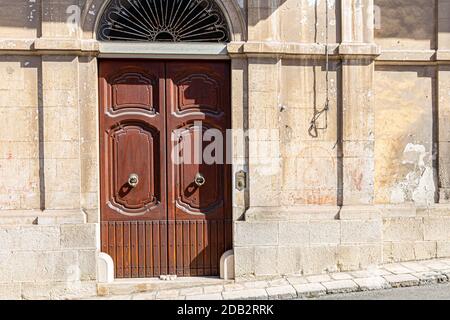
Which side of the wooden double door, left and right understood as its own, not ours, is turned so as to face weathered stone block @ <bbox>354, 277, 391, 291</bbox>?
left

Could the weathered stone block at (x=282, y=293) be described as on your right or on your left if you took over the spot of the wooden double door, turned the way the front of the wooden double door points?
on your left

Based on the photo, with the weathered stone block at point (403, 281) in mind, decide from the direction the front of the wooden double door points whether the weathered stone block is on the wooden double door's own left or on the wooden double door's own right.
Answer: on the wooden double door's own left

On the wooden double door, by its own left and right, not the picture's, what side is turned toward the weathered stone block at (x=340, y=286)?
left

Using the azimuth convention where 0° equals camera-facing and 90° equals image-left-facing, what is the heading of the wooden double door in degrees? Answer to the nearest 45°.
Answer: approximately 0°

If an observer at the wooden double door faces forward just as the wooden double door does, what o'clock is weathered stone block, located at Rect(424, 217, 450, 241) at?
The weathered stone block is roughly at 9 o'clock from the wooden double door.

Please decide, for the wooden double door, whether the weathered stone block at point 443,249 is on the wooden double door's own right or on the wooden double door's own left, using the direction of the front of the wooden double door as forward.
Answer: on the wooden double door's own left
